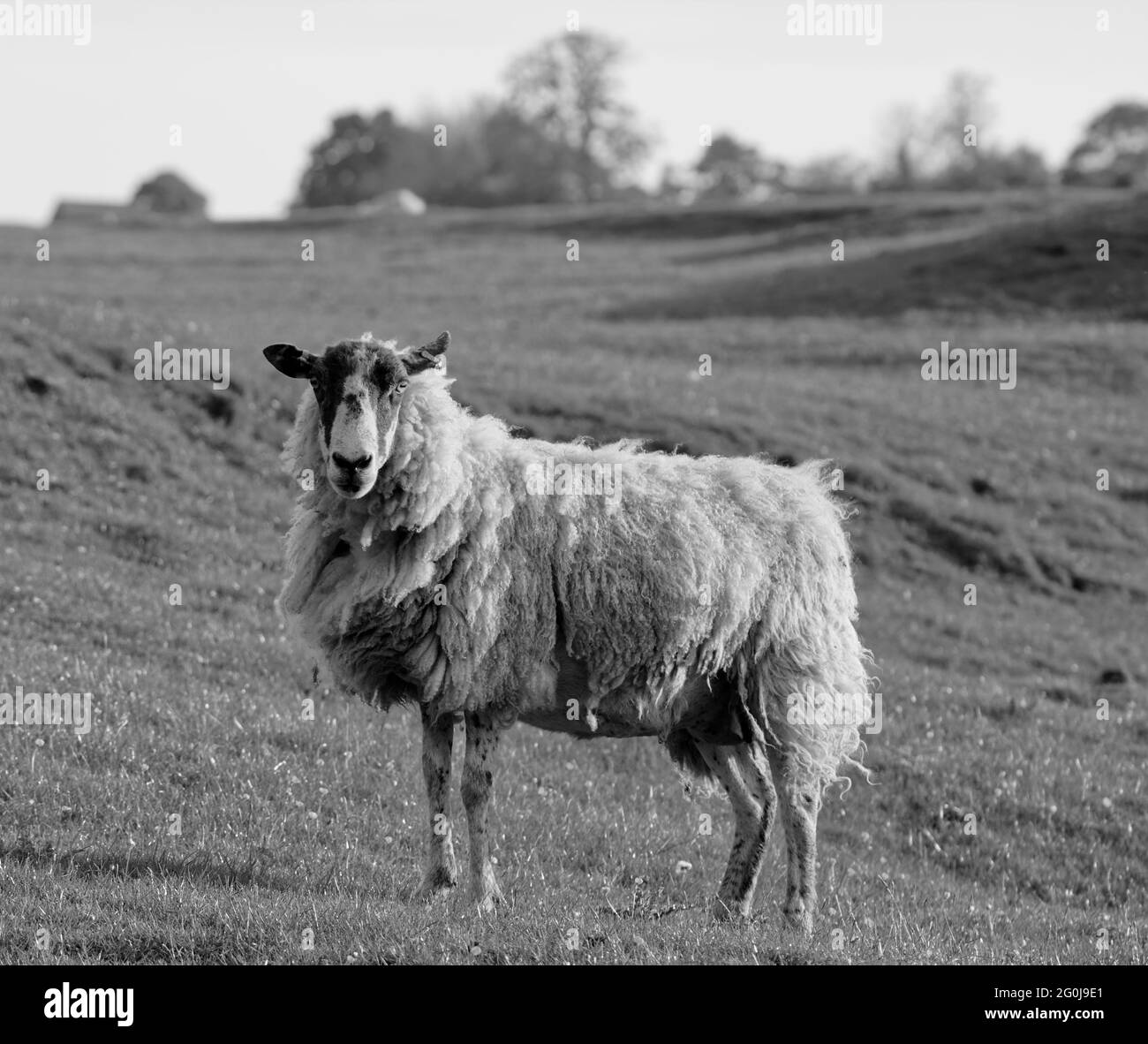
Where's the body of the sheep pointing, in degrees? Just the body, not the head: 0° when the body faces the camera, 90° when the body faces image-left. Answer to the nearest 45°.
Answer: approximately 90°
